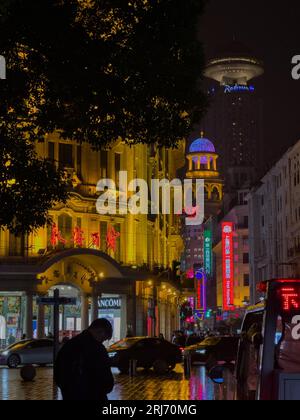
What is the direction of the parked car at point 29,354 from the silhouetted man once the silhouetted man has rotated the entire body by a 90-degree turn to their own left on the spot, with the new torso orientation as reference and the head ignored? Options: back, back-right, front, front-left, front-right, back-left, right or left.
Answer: front

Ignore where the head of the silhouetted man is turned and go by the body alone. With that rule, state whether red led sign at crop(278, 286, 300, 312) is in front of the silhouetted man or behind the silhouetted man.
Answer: in front

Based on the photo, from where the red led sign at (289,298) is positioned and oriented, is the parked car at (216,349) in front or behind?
behind

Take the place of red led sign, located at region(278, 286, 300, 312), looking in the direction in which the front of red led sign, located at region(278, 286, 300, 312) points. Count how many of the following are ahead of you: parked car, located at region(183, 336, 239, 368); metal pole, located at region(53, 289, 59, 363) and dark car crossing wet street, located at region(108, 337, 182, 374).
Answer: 0

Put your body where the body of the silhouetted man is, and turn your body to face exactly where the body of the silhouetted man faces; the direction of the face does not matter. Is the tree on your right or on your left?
on your left

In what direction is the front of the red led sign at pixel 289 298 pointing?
toward the camera
